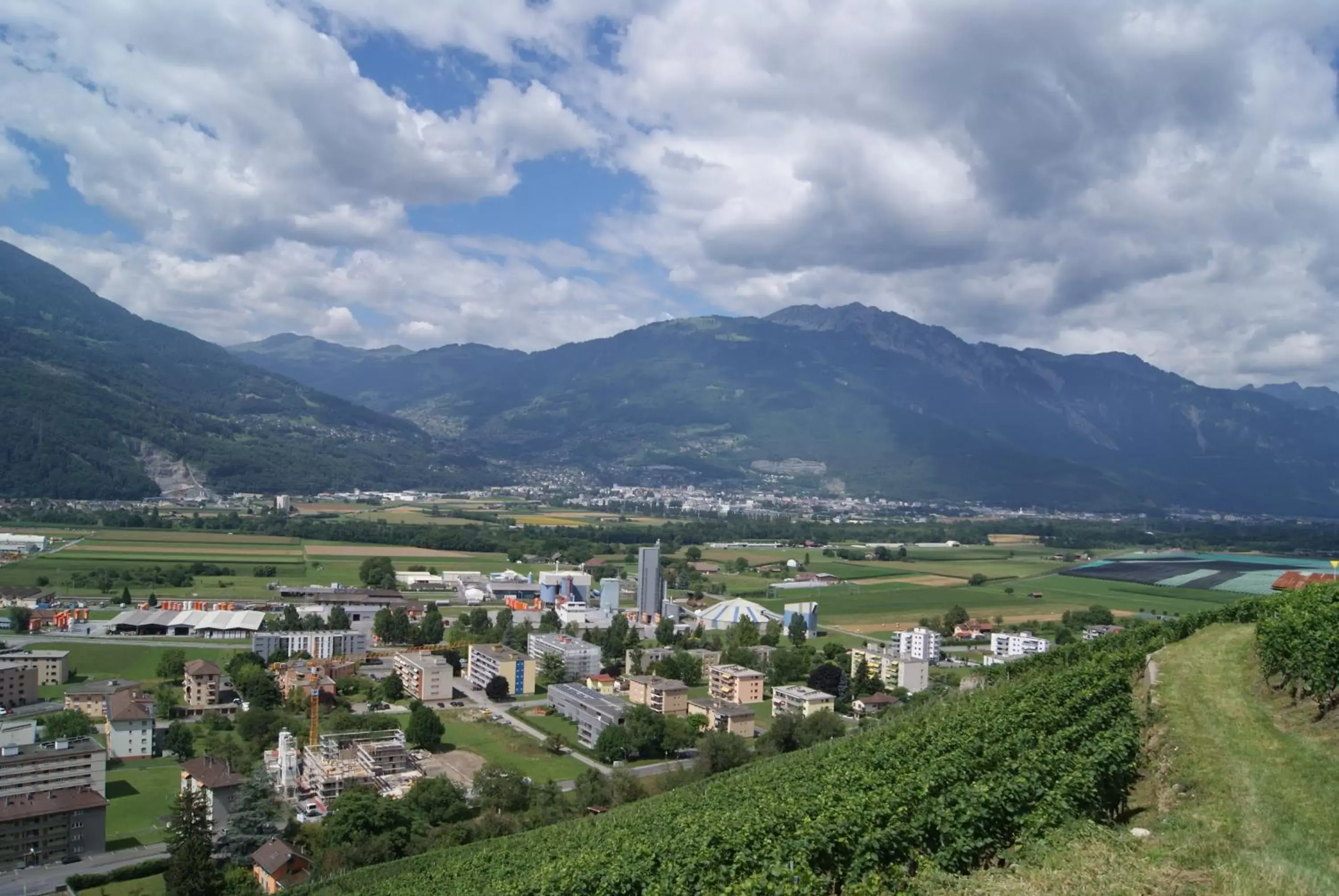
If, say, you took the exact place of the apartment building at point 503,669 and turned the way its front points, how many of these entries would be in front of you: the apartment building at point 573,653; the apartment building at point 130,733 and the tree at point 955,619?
1

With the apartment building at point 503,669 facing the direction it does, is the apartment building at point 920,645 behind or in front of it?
behind

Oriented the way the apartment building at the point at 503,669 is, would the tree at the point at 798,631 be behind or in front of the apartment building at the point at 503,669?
behind

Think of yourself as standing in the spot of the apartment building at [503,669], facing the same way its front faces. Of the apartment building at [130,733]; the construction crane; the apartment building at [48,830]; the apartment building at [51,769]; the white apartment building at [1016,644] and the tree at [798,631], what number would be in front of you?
4

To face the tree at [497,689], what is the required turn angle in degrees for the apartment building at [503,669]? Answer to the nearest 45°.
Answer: approximately 45° to its left

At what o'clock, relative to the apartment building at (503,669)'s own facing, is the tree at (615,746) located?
The tree is roughly at 10 o'clock from the apartment building.

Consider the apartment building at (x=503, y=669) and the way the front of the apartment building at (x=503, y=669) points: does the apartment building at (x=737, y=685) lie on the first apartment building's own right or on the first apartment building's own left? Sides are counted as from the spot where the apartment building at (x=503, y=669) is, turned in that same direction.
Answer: on the first apartment building's own left

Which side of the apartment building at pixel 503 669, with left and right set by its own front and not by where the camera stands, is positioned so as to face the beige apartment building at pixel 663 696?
left

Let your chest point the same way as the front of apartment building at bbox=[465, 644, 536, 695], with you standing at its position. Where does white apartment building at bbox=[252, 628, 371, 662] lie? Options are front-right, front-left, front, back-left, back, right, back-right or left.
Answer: right

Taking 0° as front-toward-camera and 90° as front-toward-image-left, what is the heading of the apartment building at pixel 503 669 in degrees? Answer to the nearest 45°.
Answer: approximately 45°

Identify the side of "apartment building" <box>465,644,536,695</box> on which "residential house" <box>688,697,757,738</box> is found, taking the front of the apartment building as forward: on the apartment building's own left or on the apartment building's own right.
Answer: on the apartment building's own left

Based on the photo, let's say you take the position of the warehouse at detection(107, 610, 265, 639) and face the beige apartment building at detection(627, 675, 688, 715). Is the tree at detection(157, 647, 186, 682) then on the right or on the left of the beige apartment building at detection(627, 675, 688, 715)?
right

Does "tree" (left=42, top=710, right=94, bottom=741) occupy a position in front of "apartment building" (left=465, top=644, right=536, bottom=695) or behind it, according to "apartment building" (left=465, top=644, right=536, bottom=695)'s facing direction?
in front

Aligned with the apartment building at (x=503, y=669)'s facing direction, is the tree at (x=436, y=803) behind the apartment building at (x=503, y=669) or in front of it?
in front
